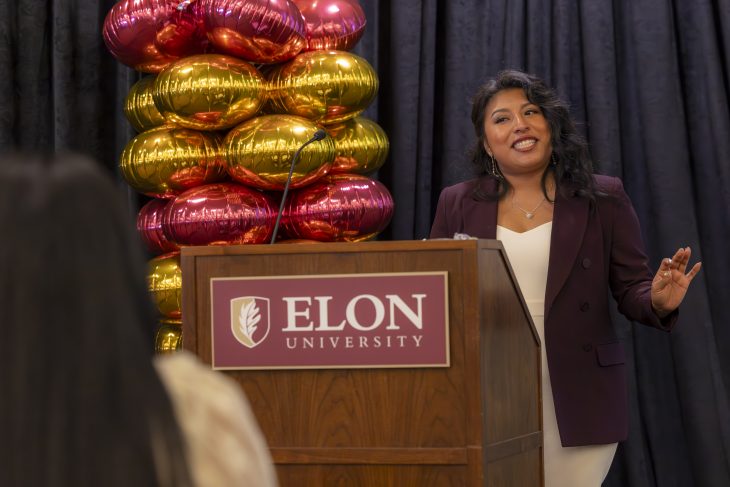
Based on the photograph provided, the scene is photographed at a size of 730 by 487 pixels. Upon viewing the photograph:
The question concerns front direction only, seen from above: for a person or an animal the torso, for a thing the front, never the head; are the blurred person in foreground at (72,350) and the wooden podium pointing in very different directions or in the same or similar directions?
very different directions

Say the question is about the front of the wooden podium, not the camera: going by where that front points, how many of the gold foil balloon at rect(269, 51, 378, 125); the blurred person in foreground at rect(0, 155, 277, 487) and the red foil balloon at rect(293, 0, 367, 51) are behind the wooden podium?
2

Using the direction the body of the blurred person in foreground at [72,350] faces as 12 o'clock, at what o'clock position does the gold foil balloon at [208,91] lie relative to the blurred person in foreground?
The gold foil balloon is roughly at 12 o'clock from the blurred person in foreground.

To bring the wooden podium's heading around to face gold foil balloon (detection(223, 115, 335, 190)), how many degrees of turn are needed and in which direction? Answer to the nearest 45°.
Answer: approximately 180°

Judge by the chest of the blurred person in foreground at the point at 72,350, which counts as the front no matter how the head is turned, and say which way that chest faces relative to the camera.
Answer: away from the camera

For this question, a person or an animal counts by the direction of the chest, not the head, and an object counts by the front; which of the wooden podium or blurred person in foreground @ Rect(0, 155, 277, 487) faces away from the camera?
the blurred person in foreground

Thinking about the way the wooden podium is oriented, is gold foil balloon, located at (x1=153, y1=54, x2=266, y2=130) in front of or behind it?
behind

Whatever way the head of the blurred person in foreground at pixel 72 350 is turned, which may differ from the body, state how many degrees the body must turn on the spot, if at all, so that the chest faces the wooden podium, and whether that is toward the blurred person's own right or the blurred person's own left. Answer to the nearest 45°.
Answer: approximately 45° to the blurred person's own right

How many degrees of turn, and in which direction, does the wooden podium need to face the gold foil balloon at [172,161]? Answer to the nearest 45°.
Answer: approximately 135° to its right

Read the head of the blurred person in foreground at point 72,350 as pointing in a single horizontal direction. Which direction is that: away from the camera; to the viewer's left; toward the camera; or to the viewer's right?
away from the camera

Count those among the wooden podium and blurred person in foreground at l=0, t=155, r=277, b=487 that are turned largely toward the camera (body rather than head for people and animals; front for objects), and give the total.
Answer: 1

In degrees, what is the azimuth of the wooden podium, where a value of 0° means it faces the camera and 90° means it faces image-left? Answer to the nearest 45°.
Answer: approximately 0°

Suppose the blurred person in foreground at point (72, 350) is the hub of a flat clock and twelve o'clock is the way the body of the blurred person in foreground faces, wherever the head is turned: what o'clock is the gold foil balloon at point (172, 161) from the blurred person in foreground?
The gold foil balloon is roughly at 12 o'clock from the blurred person in foreground.
